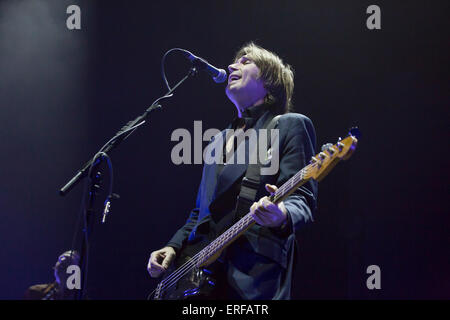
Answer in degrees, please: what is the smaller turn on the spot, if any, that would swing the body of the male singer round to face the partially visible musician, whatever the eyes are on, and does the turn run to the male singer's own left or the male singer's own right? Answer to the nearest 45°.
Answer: approximately 90° to the male singer's own right

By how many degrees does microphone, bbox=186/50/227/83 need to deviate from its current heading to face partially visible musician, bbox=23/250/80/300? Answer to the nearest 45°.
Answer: approximately 135° to its left

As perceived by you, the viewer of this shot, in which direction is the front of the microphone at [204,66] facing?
facing to the right of the viewer
